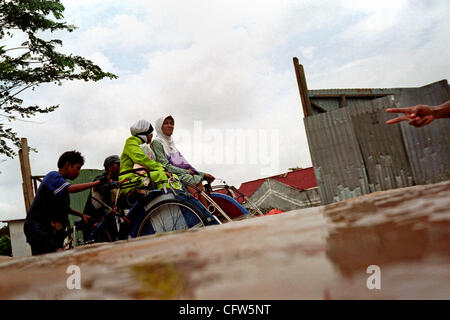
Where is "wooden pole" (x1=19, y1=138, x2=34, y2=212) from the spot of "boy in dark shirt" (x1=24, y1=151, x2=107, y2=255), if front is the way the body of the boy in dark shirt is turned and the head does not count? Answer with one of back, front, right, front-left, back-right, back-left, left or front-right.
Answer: left

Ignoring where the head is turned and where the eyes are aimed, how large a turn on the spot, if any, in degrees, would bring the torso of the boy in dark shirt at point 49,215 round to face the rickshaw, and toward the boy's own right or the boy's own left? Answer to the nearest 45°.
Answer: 0° — they already face it

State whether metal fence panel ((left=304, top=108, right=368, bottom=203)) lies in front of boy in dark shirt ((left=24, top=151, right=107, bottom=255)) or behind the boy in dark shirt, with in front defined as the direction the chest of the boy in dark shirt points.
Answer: in front

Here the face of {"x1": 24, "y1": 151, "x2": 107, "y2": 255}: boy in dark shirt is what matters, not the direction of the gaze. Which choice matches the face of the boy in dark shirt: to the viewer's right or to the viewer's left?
to the viewer's right

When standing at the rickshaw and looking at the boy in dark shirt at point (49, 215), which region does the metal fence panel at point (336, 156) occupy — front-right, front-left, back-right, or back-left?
back-right

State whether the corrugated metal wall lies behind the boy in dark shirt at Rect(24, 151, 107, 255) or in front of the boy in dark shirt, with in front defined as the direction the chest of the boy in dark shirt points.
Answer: in front

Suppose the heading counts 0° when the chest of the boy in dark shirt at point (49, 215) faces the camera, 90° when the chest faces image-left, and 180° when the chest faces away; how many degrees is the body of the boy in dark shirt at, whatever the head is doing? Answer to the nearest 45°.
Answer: approximately 270°

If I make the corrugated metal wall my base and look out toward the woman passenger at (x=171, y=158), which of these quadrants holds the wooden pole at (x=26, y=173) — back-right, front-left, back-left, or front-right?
front-right
